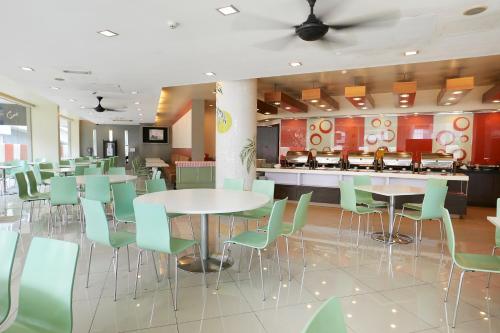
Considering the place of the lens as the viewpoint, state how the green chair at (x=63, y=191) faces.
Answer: facing away from the viewer

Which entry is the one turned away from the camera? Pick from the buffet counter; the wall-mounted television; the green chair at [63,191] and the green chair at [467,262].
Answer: the green chair at [63,191]

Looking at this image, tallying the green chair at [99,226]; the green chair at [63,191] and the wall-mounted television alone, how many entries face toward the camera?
1

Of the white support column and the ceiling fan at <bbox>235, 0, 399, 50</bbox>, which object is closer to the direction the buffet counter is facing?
the ceiling fan

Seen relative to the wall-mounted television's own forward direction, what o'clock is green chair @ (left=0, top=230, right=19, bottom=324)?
The green chair is roughly at 12 o'clock from the wall-mounted television.

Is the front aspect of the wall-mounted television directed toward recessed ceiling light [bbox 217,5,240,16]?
yes

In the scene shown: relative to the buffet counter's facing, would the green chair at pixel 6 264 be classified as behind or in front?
in front

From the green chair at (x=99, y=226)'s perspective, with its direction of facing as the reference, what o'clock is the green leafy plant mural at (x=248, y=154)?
The green leafy plant mural is roughly at 12 o'clock from the green chair.

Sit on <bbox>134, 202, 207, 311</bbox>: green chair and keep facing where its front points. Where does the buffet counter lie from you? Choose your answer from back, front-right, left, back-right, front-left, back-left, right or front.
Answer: front

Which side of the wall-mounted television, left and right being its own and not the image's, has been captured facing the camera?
front

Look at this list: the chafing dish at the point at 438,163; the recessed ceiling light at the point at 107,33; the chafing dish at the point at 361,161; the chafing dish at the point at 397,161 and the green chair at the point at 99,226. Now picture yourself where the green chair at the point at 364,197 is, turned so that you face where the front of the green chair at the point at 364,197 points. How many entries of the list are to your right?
2

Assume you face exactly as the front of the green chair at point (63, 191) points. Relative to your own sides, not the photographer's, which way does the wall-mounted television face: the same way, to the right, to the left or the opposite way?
the opposite way

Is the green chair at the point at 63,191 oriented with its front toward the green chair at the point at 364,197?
no
